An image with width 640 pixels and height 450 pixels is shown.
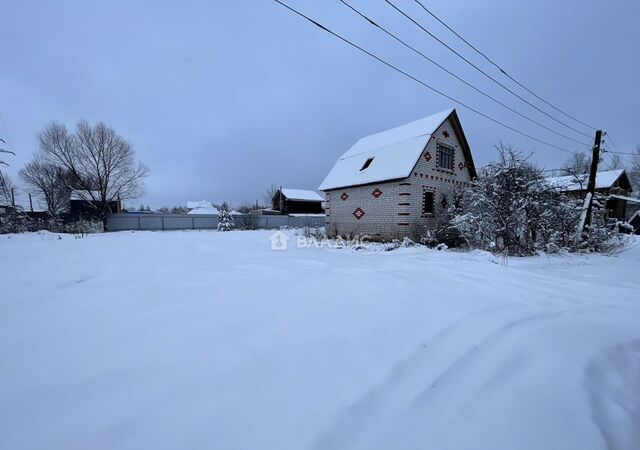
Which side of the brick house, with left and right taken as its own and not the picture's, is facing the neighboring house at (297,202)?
back

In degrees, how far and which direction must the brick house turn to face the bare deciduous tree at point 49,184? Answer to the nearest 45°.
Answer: approximately 135° to its right

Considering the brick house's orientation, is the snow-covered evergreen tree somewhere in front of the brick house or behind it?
behind

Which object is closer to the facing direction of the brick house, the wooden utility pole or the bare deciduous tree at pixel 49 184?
the wooden utility pole

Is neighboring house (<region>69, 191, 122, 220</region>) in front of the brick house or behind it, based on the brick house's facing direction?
behind

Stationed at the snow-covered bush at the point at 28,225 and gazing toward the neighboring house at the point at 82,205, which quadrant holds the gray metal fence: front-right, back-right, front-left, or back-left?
front-right

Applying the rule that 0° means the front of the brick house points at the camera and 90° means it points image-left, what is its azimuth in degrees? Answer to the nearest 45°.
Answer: approximately 315°

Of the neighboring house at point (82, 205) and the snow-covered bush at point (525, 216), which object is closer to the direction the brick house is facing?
the snow-covered bush

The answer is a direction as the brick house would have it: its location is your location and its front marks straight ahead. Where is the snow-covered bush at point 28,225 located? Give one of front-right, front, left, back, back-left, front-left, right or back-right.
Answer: back-right

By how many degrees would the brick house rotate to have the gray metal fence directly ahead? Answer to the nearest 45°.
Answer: approximately 135° to its right

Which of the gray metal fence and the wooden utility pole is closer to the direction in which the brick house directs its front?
the wooden utility pole

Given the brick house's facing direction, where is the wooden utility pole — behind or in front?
in front

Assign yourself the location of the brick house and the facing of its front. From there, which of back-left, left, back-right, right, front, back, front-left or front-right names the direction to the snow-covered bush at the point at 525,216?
front

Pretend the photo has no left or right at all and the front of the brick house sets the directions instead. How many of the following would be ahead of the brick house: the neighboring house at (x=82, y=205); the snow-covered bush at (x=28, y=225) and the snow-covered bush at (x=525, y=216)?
1

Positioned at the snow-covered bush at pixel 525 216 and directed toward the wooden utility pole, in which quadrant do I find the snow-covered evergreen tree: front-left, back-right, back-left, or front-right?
back-left

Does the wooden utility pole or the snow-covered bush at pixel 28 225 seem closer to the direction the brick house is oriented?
the wooden utility pole
